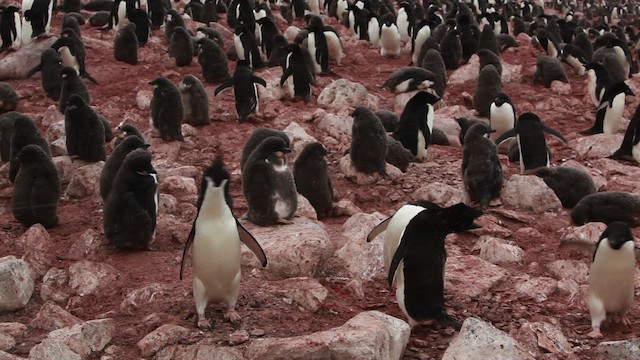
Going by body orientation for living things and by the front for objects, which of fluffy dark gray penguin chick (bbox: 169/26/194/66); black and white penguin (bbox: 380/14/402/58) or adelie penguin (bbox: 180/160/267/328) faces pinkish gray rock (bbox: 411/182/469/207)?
black and white penguin (bbox: 380/14/402/58)
